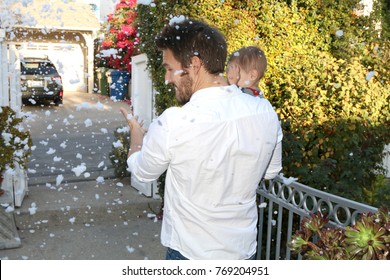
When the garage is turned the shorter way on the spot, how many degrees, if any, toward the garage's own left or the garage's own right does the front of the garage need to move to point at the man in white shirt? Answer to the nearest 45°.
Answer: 0° — it already faces them

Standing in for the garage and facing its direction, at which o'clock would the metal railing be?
The metal railing is roughly at 12 o'clock from the garage.

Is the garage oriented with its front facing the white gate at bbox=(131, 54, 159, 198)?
yes

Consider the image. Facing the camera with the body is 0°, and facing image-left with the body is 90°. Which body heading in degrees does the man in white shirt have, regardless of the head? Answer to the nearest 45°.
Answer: approximately 135°
